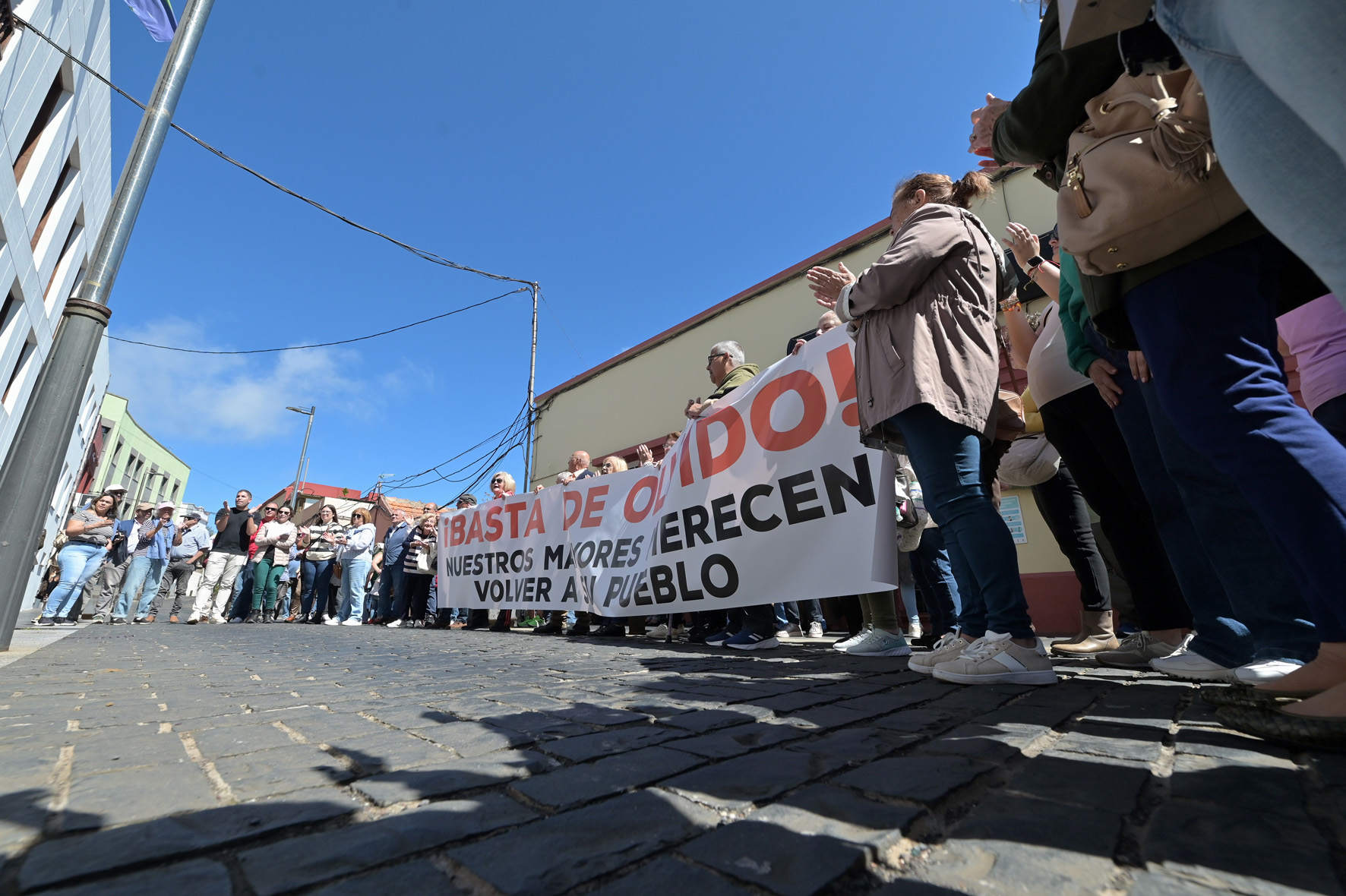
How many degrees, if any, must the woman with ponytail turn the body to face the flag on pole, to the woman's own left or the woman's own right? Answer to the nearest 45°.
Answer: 0° — they already face it

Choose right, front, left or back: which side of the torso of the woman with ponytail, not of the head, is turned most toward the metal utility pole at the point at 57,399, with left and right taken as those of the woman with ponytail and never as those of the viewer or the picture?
front

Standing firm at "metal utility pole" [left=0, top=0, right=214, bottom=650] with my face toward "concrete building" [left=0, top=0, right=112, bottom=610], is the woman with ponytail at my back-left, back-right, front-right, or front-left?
back-right

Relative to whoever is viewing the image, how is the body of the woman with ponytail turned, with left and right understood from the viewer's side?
facing to the left of the viewer

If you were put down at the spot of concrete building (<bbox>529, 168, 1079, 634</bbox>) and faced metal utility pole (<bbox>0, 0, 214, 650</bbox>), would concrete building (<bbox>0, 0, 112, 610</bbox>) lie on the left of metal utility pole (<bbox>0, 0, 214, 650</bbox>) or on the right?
right

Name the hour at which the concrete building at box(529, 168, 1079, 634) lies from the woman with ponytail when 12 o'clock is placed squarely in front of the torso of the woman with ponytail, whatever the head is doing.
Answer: The concrete building is roughly at 2 o'clock from the woman with ponytail.

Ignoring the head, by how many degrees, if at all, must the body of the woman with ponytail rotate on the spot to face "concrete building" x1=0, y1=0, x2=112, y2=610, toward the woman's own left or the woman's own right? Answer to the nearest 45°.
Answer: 0° — they already face it

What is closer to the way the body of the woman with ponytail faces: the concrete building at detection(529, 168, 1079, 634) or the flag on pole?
the flag on pole
